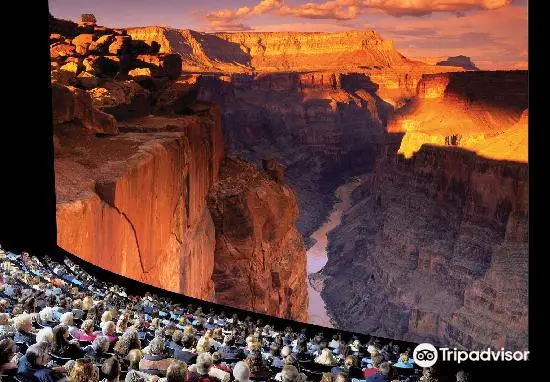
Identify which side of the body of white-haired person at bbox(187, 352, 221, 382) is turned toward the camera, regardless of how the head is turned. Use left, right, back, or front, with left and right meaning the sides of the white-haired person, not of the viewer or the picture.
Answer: back

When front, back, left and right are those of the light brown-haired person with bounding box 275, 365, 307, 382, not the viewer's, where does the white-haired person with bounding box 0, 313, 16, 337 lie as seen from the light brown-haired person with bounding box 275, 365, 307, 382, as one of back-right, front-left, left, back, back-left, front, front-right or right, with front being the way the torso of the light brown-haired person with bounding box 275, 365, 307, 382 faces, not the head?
left

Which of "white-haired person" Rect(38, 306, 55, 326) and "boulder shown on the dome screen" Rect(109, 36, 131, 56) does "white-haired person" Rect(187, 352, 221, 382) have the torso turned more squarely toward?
the boulder shown on the dome screen

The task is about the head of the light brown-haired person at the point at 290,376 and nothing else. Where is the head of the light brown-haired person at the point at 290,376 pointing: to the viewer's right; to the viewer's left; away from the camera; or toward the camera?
away from the camera

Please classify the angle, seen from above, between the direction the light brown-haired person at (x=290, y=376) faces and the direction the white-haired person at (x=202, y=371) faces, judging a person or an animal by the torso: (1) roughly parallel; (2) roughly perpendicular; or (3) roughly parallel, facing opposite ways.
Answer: roughly parallel

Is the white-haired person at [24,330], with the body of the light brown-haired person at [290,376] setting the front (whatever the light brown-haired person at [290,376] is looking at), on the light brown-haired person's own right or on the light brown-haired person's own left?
on the light brown-haired person's own left

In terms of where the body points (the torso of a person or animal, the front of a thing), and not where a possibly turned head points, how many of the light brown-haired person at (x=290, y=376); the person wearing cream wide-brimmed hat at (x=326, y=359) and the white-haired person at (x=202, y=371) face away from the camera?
3

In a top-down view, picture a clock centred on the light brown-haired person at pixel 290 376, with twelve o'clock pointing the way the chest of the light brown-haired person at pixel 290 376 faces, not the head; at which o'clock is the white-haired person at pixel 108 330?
the white-haired person at pixel 108 330 is roughly at 10 o'clock from the light brown-haired person at pixel 290 376.

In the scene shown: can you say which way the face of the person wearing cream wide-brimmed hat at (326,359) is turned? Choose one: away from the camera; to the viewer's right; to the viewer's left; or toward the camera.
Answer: away from the camera

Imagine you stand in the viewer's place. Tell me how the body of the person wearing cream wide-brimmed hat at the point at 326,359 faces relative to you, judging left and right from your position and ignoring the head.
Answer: facing away from the viewer

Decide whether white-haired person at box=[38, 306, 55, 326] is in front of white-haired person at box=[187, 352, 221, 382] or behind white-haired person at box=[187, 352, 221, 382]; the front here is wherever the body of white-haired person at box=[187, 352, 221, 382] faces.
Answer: in front

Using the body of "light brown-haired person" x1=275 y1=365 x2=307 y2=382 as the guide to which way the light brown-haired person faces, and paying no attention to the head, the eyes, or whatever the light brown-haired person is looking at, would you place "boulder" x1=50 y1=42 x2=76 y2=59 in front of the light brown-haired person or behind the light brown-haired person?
in front

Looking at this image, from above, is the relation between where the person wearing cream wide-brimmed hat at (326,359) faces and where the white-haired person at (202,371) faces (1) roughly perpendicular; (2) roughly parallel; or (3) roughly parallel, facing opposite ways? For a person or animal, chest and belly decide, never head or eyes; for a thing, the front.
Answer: roughly parallel

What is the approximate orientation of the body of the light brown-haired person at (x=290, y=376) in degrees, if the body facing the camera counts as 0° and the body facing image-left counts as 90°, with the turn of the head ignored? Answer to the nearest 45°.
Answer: approximately 180°
